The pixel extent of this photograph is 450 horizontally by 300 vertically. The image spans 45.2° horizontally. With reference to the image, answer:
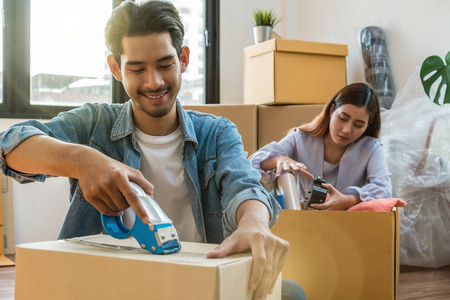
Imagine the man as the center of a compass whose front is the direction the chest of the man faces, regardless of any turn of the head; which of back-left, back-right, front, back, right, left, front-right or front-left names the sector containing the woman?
back-left

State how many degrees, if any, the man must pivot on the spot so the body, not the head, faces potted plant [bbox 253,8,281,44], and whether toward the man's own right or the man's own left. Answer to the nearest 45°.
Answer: approximately 180°

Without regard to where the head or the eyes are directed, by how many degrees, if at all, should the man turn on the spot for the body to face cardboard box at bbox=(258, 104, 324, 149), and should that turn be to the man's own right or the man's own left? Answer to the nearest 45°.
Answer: approximately 135° to the man's own left

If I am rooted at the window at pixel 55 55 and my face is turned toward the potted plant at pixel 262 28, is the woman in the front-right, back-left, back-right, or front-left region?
front-right

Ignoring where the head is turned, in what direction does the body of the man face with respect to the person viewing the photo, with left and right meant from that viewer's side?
facing the viewer

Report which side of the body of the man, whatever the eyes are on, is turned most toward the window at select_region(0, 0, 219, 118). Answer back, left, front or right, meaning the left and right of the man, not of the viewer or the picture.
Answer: back

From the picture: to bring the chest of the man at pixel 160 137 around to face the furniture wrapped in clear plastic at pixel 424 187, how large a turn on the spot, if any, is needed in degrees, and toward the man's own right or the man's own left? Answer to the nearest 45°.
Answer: approximately 135° to the man's own left

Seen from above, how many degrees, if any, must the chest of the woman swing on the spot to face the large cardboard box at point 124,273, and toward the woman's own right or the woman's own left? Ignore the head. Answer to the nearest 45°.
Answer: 0° — they already face it

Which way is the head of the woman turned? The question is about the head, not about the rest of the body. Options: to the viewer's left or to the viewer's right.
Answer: to the viewer's left

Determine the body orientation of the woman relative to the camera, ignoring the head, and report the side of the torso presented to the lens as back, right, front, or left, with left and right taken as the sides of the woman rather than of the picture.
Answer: front

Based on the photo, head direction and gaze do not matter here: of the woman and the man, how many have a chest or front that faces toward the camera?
2

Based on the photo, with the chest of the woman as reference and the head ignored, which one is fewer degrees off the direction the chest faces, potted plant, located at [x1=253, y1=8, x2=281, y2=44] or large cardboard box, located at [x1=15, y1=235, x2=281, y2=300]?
the large cardboard box
